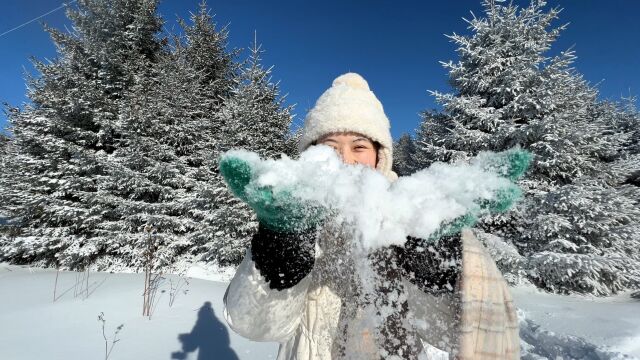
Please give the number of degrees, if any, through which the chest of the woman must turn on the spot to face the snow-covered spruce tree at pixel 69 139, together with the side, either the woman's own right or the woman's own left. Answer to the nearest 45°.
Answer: approximately 135° to the woman's own right

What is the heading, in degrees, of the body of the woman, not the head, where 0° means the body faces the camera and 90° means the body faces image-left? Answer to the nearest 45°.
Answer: approximately 0°

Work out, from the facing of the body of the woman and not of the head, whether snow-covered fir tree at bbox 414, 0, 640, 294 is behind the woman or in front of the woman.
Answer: behind

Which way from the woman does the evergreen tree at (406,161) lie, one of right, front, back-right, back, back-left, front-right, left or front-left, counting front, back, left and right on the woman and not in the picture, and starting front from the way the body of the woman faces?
back

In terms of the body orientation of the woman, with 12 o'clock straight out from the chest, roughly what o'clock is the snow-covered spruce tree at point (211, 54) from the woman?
The snow-covered spruce tree is roughly at 5 o'clock from the woman.
